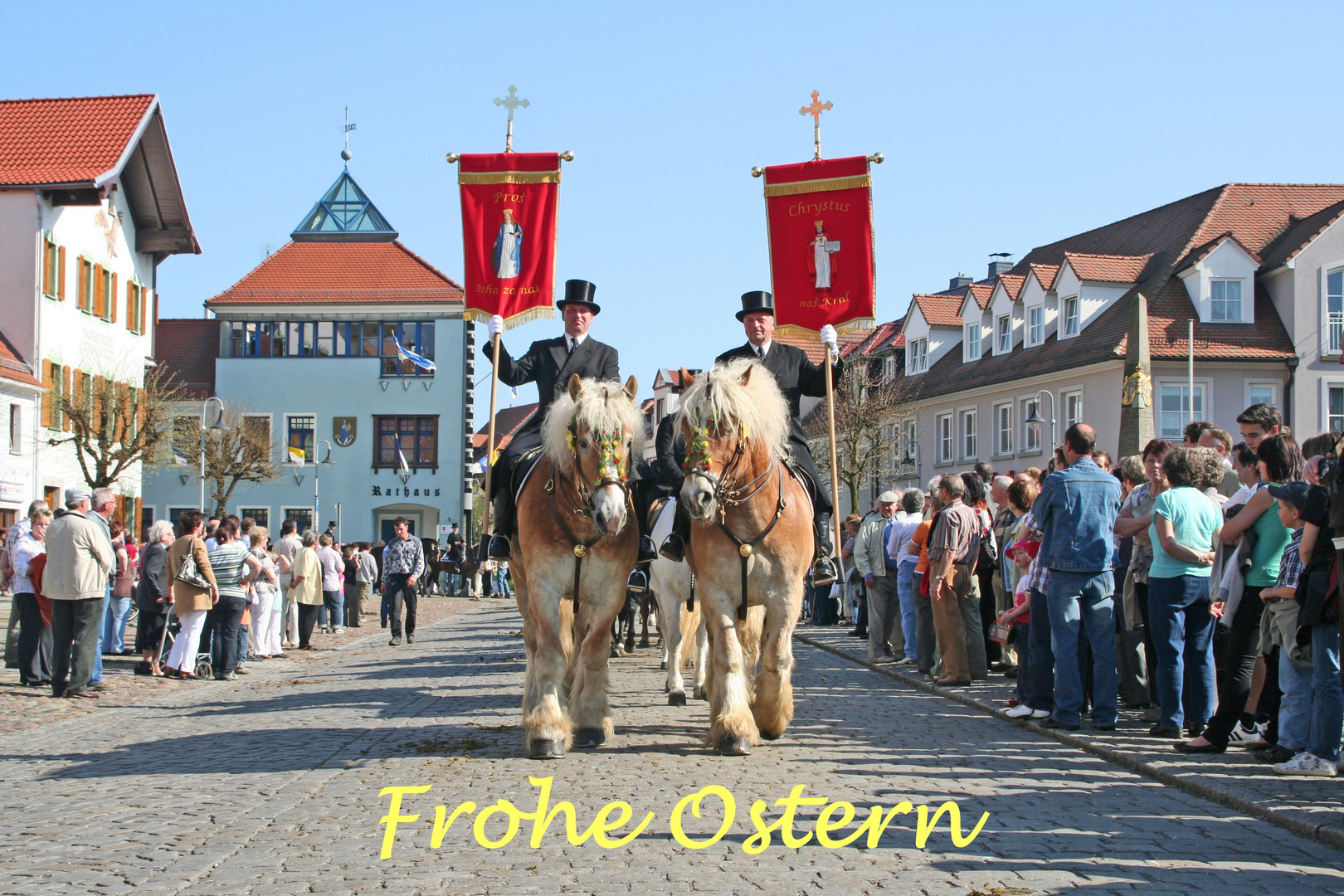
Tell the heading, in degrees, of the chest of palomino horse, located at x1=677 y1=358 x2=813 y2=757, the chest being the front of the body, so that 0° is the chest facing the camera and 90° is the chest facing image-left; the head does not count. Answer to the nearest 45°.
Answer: approximately 0°

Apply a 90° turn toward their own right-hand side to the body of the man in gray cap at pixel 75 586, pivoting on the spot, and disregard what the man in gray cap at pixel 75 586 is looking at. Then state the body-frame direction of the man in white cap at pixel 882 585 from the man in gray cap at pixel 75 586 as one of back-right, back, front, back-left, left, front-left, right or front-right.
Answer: front-left

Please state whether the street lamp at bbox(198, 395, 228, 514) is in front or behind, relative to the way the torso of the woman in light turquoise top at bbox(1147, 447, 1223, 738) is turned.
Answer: in front

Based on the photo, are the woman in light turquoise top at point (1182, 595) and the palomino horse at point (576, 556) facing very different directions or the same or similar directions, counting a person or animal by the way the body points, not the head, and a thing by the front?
very different directions

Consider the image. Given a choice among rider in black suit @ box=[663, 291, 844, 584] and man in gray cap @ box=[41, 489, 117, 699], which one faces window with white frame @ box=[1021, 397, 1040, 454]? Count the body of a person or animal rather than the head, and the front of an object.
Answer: the man in gray cap

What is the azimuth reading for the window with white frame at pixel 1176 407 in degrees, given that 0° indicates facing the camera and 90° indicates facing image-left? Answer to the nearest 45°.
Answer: approximately 0°

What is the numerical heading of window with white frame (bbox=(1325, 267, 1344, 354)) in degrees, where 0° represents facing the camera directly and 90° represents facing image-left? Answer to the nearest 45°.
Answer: approximately 45°

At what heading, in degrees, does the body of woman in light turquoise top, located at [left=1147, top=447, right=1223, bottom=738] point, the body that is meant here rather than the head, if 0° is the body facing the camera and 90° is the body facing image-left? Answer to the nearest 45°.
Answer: approximately 135°

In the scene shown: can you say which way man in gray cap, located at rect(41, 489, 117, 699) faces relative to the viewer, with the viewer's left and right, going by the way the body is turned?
facing away from the viewer and to the right of the viewer

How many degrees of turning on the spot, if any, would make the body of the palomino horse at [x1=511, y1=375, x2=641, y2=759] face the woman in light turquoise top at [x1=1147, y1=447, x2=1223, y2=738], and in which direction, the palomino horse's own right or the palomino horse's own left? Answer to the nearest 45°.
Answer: approximately 90° to the palomino horse's own left

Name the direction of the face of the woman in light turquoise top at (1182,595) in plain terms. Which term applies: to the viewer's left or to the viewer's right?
to the viewer's left

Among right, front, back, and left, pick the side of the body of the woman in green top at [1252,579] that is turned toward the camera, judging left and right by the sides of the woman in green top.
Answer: left
